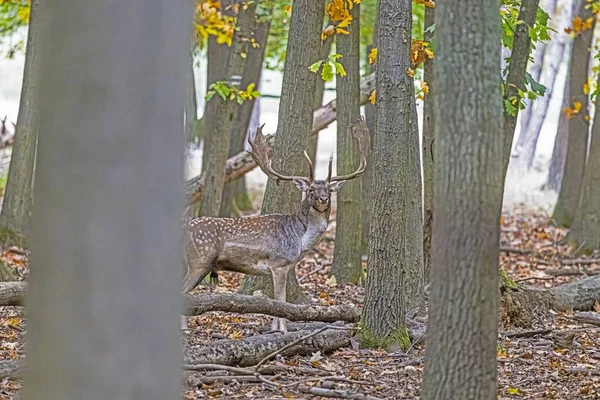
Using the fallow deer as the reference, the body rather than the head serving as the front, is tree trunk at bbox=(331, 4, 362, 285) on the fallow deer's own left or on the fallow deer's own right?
on the fallow deer's own left

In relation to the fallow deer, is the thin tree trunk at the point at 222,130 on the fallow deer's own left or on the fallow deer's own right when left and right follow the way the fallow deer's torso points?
on the fallow deer's own left

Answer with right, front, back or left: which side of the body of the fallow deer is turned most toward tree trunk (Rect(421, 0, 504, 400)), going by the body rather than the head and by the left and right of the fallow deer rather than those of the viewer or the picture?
right

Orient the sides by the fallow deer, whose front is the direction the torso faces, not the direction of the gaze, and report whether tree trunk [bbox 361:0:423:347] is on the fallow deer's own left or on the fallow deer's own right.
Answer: on the fallow deer's own right

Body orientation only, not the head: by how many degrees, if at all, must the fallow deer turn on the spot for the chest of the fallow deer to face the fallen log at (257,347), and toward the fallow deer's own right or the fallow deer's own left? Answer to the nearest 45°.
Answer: approximately 90° to the fallow deer's own right

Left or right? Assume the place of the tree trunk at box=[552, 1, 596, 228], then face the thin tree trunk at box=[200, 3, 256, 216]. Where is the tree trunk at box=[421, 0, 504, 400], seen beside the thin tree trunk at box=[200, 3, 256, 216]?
left

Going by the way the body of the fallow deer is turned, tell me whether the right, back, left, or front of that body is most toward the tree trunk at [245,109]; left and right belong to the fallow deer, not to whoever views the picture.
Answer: left

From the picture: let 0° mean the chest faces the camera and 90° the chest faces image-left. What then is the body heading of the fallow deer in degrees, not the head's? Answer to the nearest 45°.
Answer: approximately 270°

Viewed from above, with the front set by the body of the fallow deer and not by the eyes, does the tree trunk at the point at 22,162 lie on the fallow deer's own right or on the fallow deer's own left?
on the fallow deer's own left

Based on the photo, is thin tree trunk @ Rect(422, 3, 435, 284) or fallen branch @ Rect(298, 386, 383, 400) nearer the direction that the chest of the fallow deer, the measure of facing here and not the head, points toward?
the thin tree trunk

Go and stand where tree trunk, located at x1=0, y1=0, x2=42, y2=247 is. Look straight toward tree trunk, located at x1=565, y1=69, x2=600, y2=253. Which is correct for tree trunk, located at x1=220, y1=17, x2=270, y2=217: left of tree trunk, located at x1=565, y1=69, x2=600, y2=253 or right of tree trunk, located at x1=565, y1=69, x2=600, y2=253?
left

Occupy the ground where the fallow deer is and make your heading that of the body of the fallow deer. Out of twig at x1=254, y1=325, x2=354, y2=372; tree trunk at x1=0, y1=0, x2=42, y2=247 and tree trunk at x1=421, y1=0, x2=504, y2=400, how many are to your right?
2
